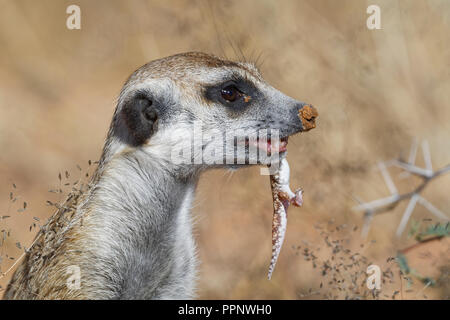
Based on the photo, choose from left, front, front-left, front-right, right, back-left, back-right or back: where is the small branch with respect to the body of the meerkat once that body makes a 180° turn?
back-right

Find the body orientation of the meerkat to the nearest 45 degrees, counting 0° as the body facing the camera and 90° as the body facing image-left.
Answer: approximately 270°
